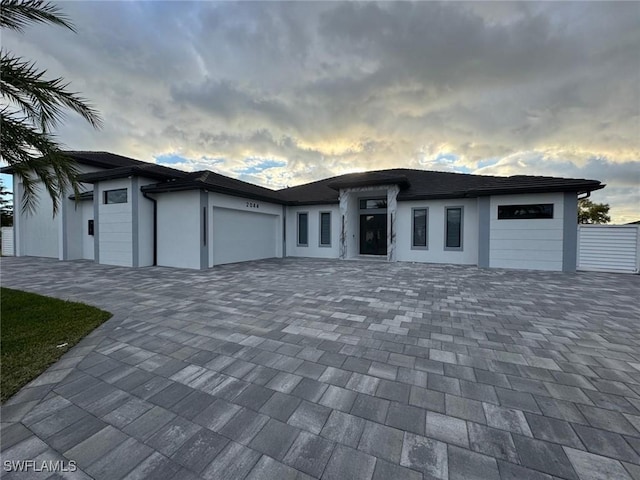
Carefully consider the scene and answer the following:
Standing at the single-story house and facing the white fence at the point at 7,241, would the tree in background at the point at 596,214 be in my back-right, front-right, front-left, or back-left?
back-right

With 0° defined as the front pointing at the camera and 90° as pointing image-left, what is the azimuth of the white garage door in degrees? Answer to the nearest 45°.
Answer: approximately 315°

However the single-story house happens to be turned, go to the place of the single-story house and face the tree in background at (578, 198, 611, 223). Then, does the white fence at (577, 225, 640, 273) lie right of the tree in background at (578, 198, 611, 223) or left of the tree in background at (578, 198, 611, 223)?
right
